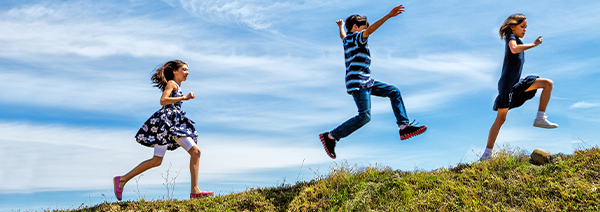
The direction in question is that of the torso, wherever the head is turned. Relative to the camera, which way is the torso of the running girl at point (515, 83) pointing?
to the viewer's right

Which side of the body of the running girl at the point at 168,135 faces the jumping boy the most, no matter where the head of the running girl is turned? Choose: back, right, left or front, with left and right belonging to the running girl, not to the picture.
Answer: front

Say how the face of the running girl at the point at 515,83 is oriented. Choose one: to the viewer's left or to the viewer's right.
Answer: to the viewer's right

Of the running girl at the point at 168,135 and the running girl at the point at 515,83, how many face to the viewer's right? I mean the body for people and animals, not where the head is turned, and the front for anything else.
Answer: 2

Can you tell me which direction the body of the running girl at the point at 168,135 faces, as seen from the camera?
to the viewer's right

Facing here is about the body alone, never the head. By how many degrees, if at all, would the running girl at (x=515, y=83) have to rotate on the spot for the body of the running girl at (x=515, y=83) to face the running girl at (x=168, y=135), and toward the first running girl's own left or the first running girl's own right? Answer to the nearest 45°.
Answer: approximately 135° to the first running girl's own right

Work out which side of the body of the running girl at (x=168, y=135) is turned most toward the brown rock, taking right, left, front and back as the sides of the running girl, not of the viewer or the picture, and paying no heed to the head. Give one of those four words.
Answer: front

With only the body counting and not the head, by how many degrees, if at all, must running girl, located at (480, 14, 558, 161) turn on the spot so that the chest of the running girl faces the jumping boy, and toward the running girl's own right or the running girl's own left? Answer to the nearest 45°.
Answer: approximately 135° to the running girl's own right

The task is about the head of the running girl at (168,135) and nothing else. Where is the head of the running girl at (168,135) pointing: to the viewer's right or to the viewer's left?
to the viewer's right
